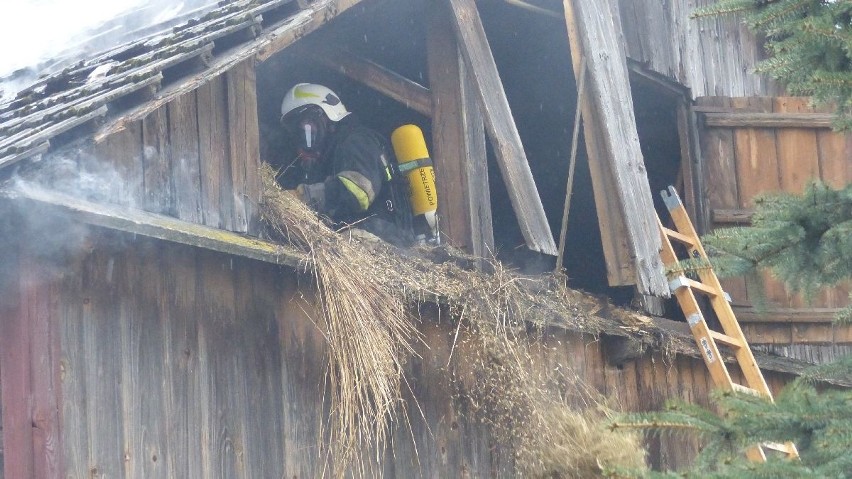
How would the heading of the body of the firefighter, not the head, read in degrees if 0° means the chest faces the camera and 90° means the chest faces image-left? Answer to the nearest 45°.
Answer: approximately 45°

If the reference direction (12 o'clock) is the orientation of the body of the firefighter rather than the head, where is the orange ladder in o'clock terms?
The orange ladder is roughly at 7 o'clock from the firefighter.
